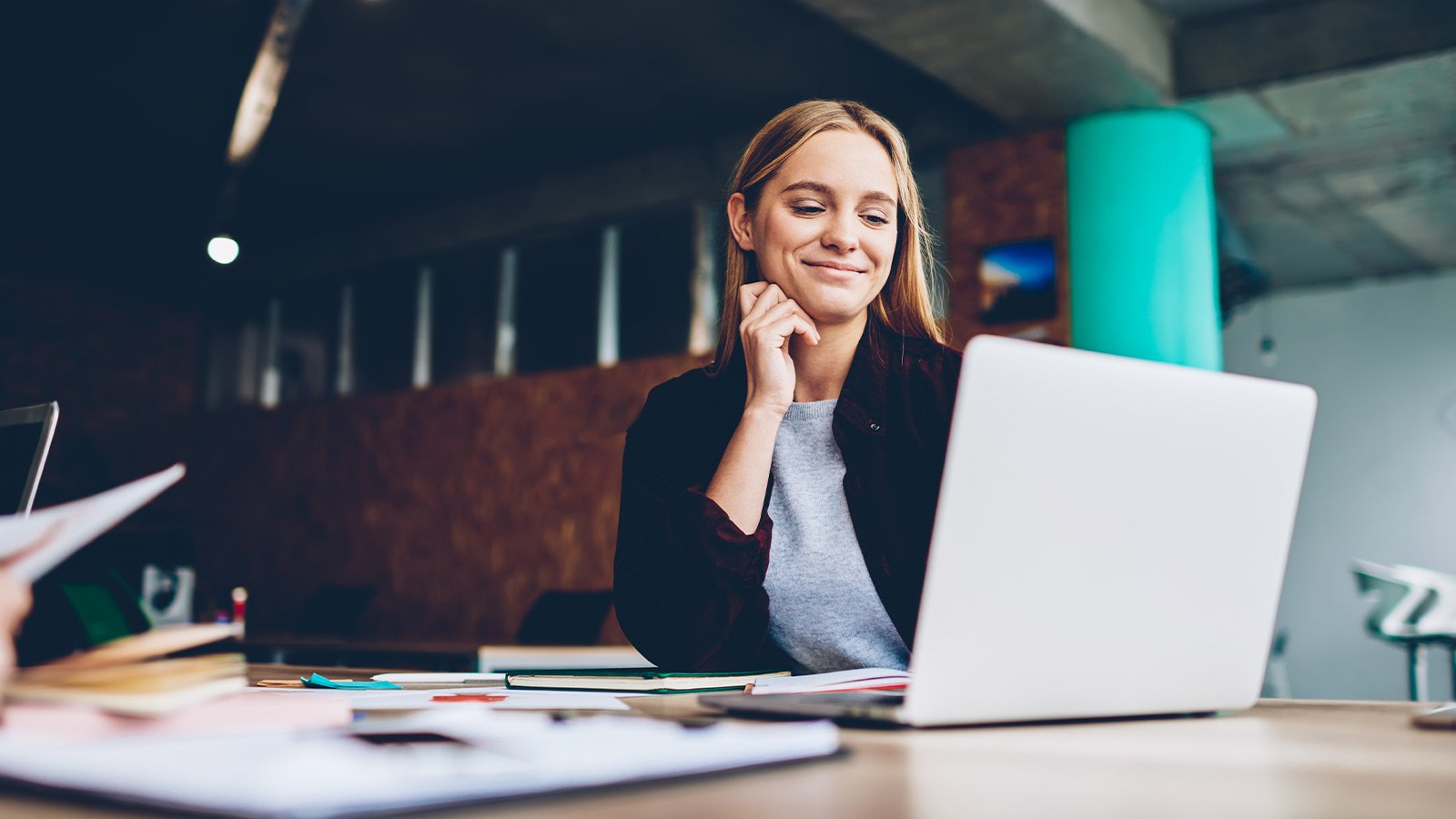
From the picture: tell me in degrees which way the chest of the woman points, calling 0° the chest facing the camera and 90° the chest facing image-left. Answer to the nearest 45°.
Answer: approximately 315°

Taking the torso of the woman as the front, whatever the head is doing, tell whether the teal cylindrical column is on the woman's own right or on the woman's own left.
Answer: on the woman's own left

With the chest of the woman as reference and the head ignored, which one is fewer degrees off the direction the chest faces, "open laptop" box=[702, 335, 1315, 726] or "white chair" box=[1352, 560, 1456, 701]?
the open laptop

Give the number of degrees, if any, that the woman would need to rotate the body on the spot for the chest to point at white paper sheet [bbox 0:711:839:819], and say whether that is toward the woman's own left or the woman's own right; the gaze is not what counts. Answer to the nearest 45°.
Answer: approximately 45° to the woman's own right

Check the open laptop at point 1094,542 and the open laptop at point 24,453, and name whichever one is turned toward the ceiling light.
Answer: the open laptop at point 1094,542

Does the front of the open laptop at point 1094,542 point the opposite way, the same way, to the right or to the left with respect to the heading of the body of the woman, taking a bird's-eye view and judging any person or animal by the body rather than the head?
the opposite way

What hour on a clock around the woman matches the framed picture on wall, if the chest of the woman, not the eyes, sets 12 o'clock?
The framed picture on wall is roughly at 8 o'clock from the woman.

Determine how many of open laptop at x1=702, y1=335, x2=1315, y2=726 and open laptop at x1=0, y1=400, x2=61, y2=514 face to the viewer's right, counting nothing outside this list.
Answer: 0

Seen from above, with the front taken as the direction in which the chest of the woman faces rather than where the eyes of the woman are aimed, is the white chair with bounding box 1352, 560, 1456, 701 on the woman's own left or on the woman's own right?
on the woman's own left

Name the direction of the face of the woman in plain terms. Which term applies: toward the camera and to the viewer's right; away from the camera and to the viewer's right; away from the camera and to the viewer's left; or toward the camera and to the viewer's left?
toward the camera and to the viewer's right

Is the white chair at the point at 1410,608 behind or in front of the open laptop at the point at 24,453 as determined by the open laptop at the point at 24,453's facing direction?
behind

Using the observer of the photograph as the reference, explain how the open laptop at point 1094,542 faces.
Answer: facing away from the viewer and to the left of the viewer

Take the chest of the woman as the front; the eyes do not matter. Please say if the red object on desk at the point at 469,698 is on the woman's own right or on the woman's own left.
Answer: on the woman's own right
